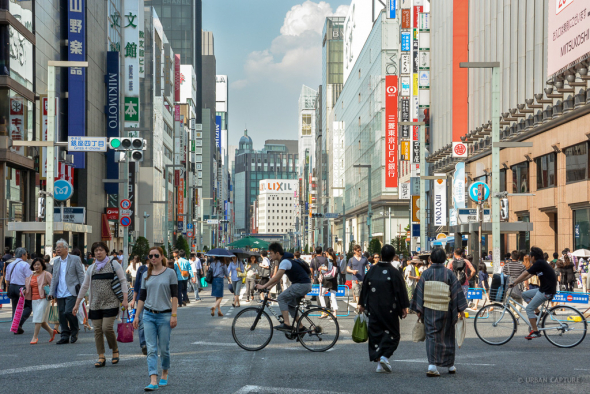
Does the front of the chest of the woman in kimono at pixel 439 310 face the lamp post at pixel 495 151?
yes

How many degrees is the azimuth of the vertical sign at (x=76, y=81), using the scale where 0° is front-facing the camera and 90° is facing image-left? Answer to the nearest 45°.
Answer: approximately 0°

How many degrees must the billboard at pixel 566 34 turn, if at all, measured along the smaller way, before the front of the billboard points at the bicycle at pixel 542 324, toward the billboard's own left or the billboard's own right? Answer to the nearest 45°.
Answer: approximately 45° to the billboard's own left

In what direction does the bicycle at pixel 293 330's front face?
to the viewer's left

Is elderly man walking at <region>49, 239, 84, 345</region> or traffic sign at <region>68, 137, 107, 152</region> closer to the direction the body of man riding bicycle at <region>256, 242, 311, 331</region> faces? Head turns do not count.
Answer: the elderly man walking

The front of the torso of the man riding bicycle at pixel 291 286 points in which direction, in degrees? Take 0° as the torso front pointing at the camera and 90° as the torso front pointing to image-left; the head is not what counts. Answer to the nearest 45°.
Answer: approximately 90°

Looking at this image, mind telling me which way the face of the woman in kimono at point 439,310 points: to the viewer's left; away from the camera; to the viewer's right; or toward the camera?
away from the camera

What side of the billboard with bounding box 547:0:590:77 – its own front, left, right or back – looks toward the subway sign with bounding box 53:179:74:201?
front

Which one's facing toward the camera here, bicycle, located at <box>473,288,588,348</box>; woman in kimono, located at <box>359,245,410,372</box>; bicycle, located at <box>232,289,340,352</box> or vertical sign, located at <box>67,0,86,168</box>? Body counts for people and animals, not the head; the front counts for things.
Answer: the vertical sign

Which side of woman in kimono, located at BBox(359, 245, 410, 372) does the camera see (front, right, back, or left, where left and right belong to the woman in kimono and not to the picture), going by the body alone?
back
